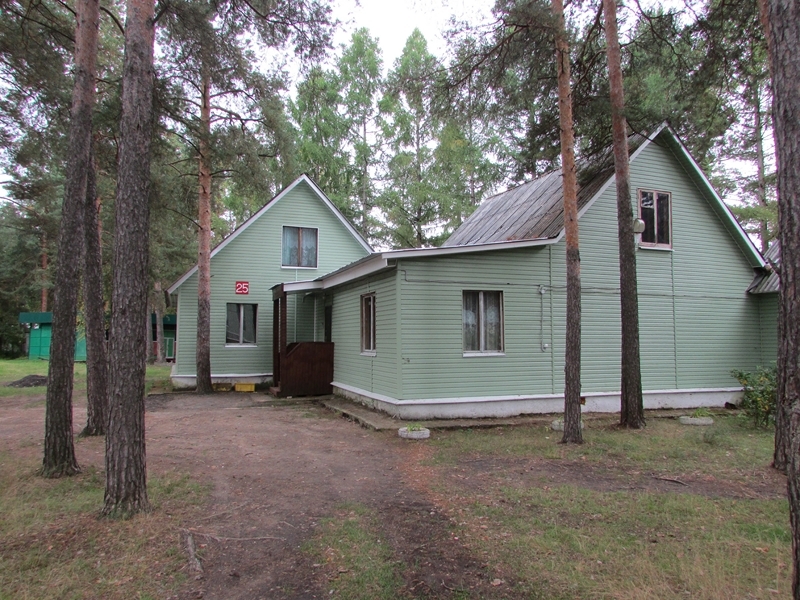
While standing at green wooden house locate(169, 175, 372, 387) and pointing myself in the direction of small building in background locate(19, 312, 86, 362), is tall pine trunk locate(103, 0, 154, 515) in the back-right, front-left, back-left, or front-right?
back-left

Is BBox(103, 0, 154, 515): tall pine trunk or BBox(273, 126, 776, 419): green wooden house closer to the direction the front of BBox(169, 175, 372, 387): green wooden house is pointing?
the tall pine trunk

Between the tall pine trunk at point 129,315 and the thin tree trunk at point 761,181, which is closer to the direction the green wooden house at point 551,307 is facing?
the tall pine trunk

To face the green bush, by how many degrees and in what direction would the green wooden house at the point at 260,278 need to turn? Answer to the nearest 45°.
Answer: approximately 45° to its left

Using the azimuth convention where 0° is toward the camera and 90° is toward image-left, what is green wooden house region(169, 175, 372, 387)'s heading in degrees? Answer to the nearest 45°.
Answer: approximately 0°

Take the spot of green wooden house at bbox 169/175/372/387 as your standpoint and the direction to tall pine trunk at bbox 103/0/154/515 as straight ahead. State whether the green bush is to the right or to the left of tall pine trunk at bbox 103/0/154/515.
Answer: left
